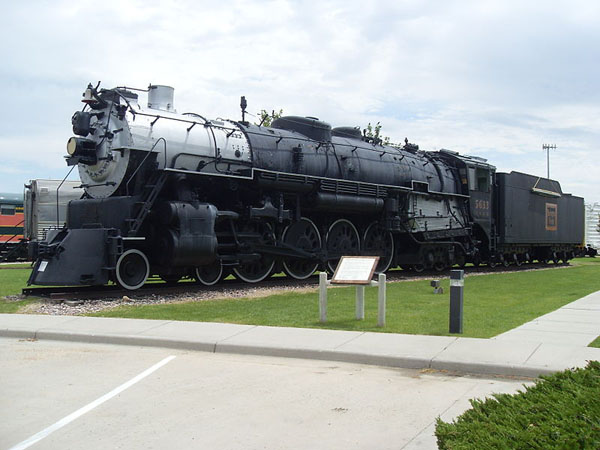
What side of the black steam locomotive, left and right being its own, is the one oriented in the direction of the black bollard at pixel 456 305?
left

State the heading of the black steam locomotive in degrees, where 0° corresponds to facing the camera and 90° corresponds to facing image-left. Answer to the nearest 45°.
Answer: approximately 45°

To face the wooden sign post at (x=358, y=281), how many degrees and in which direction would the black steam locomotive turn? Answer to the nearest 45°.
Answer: approximately 90° to its left
